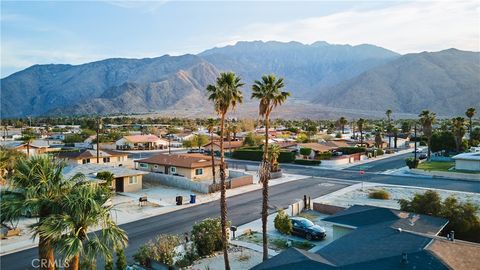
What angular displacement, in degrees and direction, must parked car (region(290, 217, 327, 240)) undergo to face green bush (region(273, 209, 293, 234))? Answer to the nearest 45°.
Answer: approximately 135° to its right

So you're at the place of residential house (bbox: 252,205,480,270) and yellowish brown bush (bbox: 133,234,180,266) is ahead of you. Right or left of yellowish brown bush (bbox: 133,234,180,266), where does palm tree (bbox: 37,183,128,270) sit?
left

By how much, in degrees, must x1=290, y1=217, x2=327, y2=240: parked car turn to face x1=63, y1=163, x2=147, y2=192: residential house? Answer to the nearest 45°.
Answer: approximately 180°

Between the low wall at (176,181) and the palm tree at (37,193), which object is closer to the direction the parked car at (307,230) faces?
the palm tree

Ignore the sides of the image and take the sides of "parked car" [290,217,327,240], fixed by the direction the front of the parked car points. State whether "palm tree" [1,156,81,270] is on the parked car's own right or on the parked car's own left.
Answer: on the parked car's own right

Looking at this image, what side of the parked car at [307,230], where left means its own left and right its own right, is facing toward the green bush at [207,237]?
right

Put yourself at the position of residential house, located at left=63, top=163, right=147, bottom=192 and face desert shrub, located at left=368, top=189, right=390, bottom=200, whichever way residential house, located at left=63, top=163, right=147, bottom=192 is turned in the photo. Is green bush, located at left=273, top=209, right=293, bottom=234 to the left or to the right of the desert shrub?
right

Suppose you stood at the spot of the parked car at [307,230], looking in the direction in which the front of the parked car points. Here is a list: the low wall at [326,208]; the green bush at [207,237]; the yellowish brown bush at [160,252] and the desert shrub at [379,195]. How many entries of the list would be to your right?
2

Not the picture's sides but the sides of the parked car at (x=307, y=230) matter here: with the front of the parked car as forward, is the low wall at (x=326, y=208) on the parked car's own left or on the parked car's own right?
on the parked car's own left

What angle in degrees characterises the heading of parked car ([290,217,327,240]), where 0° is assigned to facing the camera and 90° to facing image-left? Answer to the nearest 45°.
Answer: approximately 315°
